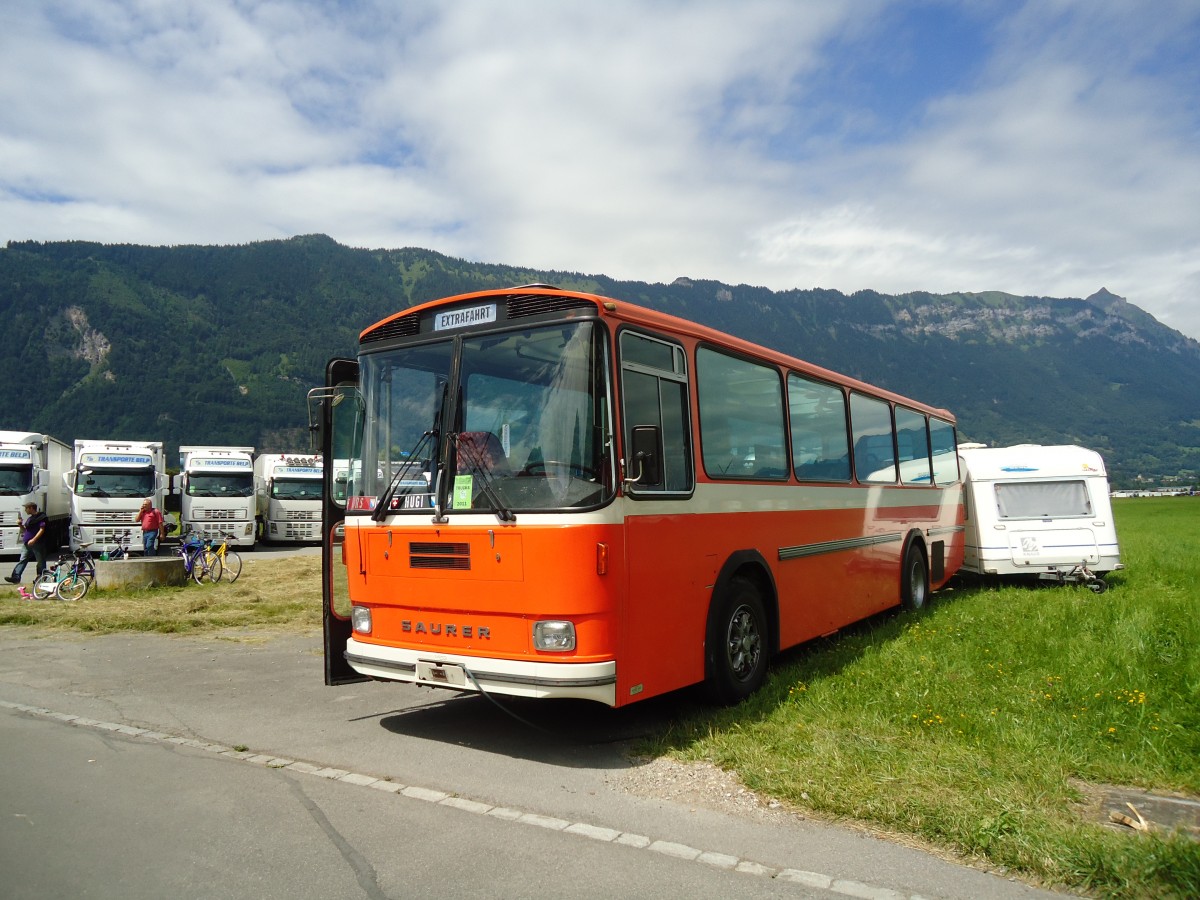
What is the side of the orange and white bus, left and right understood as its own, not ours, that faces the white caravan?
back

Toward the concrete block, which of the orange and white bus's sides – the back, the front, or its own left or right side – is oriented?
right

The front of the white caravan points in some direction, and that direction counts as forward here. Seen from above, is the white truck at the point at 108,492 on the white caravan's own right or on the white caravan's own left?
on the white caravan's own right

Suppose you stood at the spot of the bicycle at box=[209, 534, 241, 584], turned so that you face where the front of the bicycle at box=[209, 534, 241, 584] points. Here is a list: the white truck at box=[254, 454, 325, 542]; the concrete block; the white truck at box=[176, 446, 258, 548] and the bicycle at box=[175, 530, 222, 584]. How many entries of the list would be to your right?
2

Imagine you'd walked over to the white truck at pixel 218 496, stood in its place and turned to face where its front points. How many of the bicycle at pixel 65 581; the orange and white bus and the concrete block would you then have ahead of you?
3
